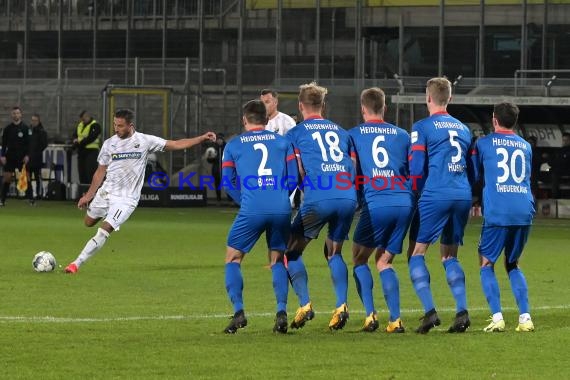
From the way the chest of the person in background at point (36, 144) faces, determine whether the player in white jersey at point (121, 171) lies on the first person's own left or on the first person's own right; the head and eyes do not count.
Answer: on the first person's own left

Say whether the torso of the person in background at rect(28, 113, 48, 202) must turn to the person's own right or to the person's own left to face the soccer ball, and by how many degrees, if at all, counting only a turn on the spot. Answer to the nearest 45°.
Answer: approximately 45° to the person's own left

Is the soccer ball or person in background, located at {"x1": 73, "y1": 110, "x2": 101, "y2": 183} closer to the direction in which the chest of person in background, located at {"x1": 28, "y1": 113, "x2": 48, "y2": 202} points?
the soccer ball

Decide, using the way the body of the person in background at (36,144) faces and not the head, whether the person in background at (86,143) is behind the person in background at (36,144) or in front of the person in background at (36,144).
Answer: behind

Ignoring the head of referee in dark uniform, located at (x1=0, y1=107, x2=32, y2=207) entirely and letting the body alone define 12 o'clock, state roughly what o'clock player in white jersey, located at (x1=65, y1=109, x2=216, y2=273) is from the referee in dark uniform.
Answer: The player in white jersey is roughly at 12 o'clock from the referee in dark uniform.

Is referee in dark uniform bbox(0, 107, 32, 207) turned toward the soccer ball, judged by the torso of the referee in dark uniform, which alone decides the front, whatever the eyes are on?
yes

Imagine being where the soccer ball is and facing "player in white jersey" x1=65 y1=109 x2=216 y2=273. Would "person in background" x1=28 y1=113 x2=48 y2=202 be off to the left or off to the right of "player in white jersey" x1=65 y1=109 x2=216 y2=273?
left

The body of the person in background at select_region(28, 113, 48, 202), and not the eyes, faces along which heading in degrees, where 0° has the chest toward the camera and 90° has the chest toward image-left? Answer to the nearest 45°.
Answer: approximately 45°
